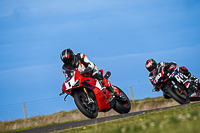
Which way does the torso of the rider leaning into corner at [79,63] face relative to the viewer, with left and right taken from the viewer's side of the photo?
facing the viewer and to the left of the viewer

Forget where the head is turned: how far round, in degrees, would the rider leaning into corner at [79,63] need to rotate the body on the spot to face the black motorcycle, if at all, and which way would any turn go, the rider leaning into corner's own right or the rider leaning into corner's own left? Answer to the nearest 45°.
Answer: approximately 180°

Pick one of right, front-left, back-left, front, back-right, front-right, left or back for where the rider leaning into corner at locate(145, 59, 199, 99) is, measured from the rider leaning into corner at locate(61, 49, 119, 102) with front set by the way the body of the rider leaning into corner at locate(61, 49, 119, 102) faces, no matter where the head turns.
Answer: back
